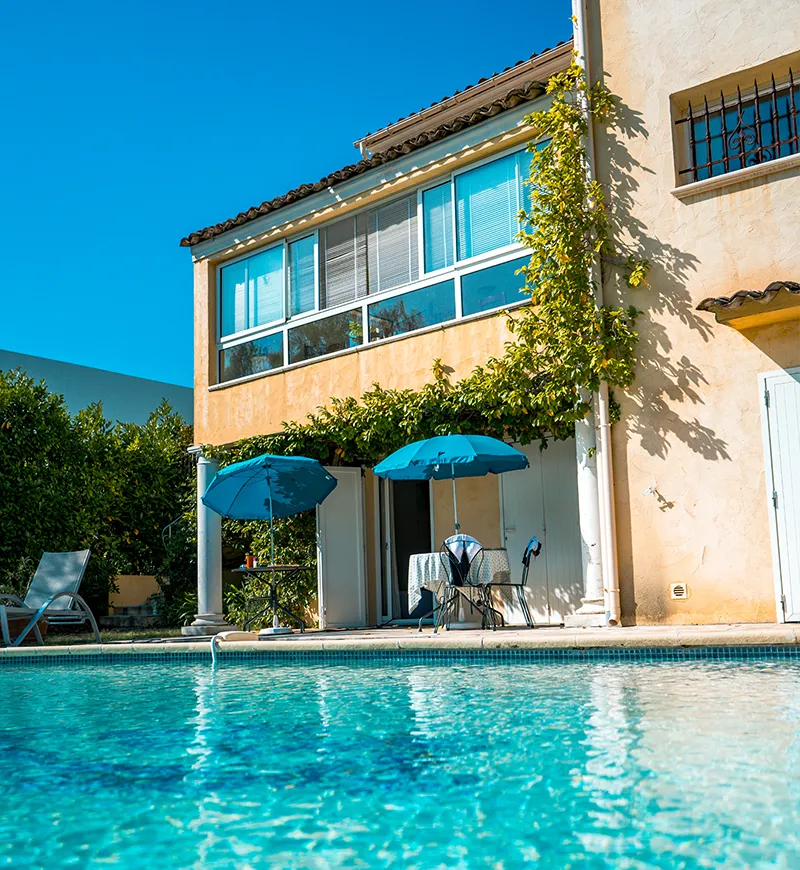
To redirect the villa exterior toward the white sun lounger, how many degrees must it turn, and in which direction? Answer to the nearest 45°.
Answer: approximately 45° to its right

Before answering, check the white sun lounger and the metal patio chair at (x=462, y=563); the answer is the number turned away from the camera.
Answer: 1

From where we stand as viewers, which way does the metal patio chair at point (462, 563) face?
facing away from the viewer

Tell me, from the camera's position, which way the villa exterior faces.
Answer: facing the viewer and to the left of the viewer

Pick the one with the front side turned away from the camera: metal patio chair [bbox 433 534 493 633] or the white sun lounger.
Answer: the metal patio chair

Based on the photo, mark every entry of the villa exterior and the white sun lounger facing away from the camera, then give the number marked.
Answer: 0

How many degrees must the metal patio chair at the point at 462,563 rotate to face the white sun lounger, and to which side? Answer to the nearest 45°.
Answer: approximately 90° to its left
